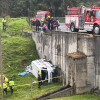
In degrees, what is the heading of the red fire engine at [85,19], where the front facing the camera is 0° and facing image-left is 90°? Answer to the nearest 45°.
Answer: approximately 315°
